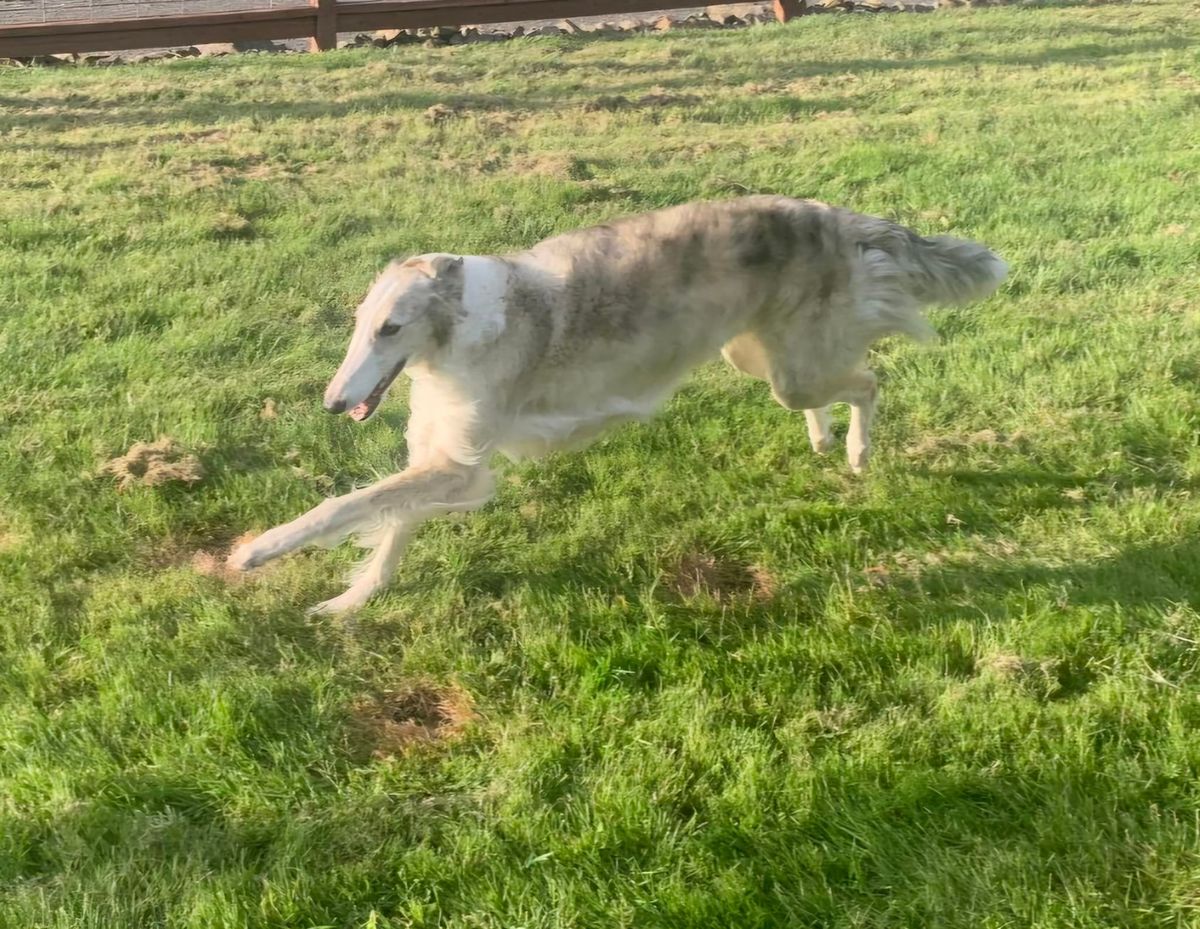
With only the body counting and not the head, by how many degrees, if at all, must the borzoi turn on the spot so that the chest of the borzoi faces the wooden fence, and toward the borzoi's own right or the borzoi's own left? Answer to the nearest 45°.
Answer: approximately 90° to the borzoi's own right

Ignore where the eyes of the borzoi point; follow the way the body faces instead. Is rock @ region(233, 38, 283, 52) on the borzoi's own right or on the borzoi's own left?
on the borzoi's own right

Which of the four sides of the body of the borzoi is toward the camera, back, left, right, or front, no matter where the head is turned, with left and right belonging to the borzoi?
left

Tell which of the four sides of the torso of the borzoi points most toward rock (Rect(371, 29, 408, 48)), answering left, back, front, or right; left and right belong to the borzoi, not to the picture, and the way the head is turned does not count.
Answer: right

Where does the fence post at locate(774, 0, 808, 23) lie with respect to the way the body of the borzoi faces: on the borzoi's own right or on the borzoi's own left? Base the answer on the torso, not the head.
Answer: on the borzoi's own right

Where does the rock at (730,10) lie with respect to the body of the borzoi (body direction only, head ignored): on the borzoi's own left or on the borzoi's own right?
on the borzoi's own right
